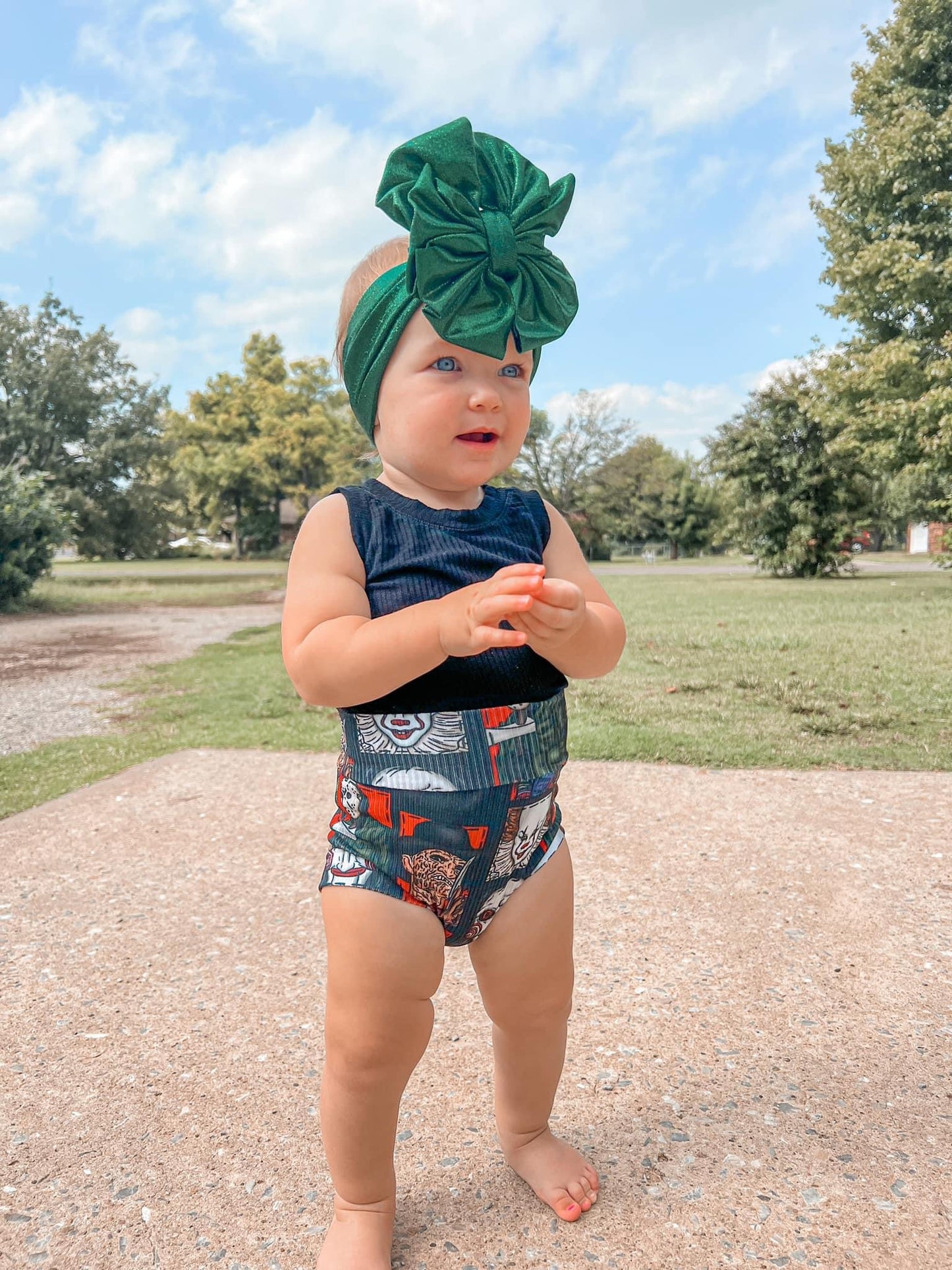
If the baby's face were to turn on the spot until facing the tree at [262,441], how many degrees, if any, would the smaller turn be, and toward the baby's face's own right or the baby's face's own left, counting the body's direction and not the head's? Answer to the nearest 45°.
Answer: approximately 135° to the baby's face's own left

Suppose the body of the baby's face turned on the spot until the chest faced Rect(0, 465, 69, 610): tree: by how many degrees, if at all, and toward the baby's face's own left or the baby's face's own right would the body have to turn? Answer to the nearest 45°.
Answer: approximately 180°

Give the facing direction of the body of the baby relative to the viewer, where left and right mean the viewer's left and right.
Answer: facing the viewer and to the right of the viewer

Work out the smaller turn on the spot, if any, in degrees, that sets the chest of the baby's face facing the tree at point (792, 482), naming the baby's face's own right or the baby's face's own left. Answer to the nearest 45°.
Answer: approximately 135° to the baby's face's own left

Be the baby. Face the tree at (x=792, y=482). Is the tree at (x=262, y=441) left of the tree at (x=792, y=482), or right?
left

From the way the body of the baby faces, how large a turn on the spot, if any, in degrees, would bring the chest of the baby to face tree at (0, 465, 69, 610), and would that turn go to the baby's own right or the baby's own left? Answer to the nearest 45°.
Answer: approximately 180°

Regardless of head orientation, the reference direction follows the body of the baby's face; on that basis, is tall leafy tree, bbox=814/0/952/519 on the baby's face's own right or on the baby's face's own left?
on the baby's face's own left

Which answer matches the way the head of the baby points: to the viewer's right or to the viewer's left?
to the viewer's right

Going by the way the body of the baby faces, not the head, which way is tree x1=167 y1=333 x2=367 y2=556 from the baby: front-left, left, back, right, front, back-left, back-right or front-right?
back-left

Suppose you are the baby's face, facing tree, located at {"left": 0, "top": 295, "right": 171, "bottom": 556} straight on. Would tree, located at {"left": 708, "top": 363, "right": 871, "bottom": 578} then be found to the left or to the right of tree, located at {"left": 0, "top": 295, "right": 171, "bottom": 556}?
right
